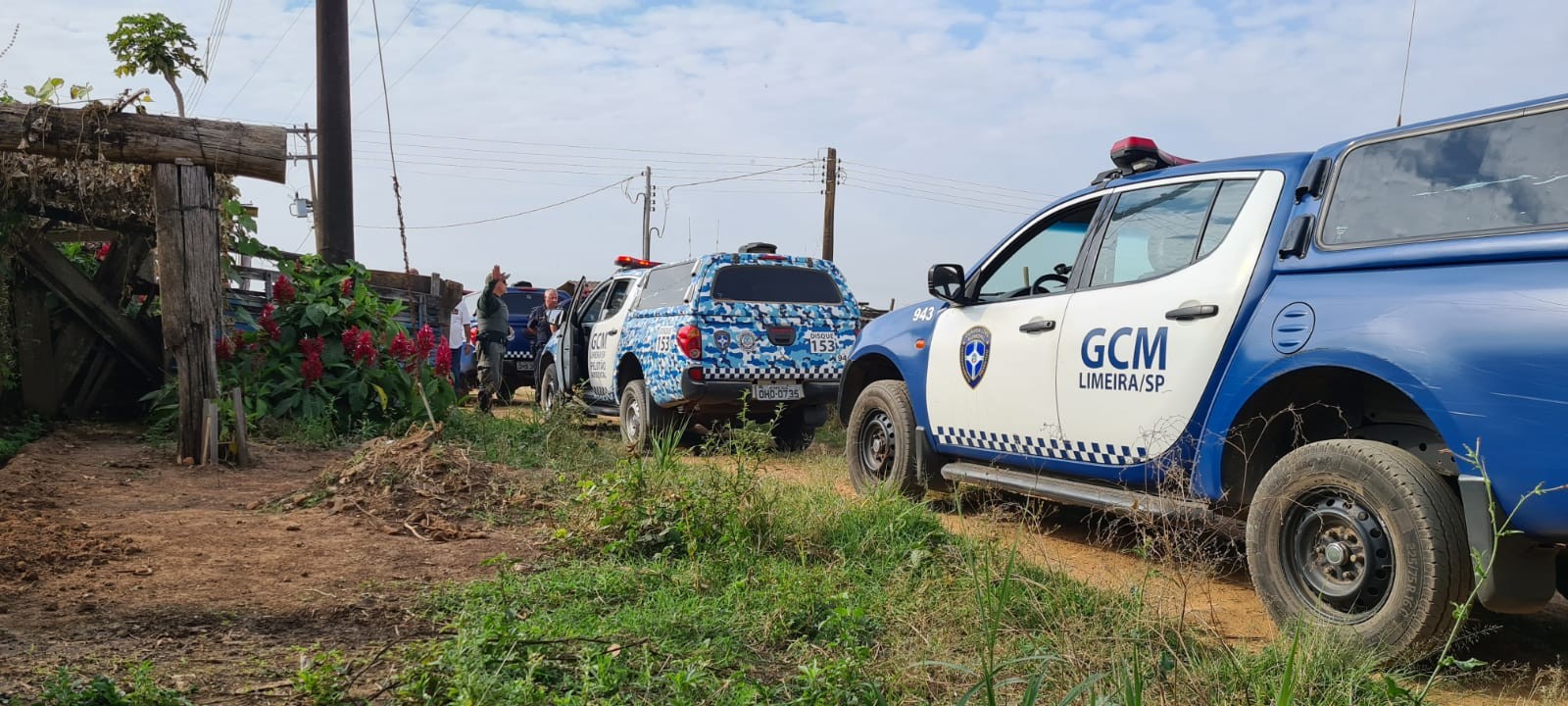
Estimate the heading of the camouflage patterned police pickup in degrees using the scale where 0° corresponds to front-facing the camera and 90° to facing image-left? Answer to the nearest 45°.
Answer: approximately 135°

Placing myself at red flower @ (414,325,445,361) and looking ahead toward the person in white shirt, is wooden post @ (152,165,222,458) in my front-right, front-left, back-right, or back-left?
back-left

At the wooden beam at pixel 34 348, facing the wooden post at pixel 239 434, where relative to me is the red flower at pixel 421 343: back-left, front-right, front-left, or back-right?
front-left

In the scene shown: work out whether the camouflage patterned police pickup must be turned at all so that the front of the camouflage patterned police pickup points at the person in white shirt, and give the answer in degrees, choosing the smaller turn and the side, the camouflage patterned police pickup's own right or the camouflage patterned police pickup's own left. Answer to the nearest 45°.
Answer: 0° — it already faces them

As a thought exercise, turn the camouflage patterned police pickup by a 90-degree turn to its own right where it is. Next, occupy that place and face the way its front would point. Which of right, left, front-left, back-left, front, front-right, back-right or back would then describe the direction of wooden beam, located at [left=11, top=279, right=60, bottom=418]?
back-left

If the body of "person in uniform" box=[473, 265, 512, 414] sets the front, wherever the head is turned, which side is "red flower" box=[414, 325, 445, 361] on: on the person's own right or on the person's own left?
on the person's own right

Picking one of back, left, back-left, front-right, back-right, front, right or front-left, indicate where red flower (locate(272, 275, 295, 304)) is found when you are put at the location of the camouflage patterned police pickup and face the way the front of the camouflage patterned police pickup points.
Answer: front-left

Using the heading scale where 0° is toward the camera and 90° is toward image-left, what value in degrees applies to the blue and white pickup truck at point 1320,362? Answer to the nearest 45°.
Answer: approximately 135°
